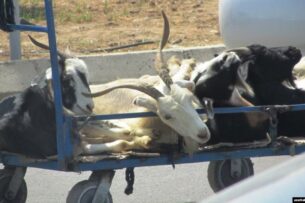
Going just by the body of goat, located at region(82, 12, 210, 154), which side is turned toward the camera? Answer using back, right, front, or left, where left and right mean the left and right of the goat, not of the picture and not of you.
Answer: right

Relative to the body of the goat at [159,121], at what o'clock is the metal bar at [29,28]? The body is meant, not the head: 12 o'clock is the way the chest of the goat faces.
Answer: The metal bar is roughly at 6 o'clock from the goat.

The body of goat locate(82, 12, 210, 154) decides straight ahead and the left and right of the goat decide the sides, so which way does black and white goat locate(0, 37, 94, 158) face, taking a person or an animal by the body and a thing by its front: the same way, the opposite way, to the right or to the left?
the same way

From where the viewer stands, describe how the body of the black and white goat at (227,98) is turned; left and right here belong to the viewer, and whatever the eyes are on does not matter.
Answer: facing to the left of the viewer

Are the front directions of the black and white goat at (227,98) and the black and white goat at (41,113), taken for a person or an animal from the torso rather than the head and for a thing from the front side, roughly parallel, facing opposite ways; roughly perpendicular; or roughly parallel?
roughly parallel, facing opposite ways

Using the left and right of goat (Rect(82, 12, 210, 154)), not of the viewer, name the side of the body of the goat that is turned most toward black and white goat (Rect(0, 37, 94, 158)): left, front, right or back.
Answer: back

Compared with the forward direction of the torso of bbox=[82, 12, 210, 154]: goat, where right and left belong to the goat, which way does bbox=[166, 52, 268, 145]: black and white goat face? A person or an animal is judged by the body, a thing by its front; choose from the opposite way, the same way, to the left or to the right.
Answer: the opposite way

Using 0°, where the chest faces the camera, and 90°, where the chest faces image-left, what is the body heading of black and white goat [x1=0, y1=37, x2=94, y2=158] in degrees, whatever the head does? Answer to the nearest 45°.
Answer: approximately 270°

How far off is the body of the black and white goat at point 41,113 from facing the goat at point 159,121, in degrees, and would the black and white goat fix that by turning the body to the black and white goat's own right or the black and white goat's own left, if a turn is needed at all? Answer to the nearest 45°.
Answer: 0° — it already faces it
